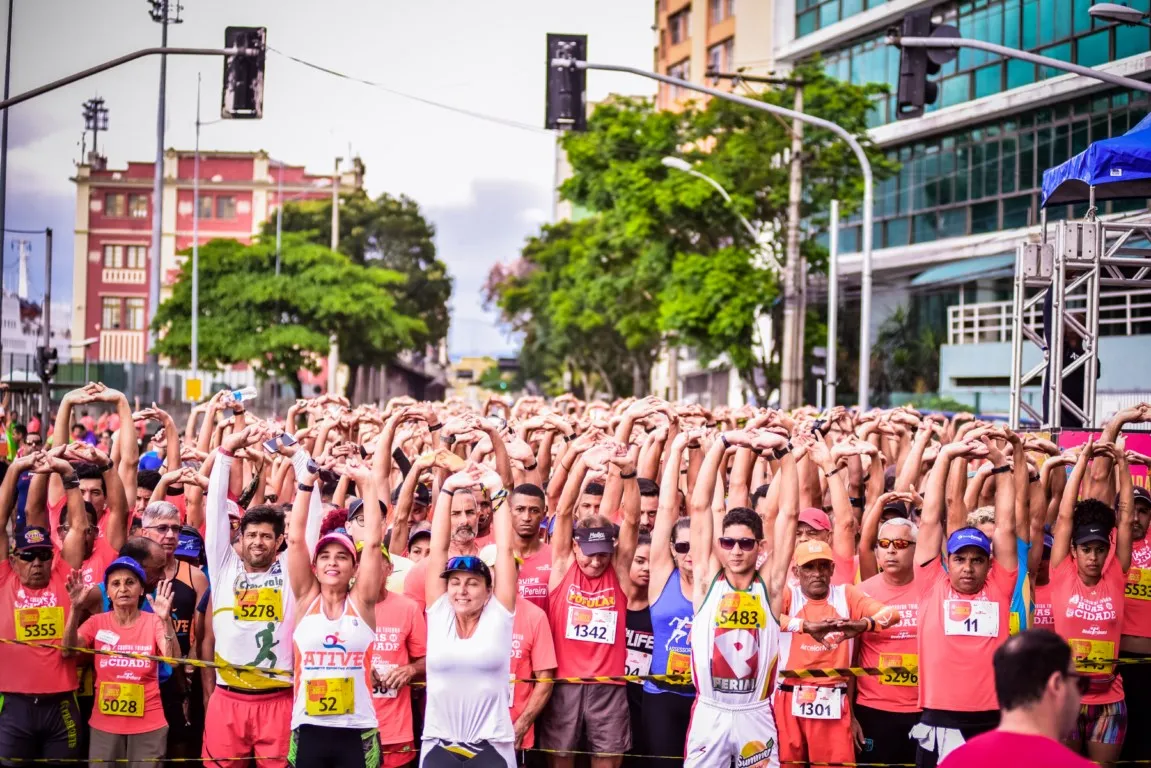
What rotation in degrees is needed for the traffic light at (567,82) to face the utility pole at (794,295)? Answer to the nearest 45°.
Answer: approximately 45° to its right

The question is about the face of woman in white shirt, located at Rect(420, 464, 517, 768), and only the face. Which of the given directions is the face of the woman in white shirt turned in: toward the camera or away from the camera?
toward the camera

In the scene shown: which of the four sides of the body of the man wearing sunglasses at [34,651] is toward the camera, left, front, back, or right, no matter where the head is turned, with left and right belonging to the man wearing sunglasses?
front

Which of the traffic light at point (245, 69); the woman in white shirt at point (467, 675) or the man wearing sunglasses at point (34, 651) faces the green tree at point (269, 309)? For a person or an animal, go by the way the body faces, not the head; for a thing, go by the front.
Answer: the traffic light

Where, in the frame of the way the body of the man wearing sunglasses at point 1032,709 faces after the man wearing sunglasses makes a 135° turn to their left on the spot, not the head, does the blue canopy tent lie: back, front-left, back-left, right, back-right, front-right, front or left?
right

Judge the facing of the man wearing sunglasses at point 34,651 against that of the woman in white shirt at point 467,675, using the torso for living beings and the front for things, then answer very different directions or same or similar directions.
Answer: same or similar directions

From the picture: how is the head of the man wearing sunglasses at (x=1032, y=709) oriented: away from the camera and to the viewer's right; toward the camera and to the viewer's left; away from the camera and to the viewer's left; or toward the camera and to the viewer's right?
away from the camera and to the viewer's right

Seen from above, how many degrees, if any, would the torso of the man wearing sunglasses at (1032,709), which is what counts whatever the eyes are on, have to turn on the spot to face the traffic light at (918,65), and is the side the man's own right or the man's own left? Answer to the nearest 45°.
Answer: approximately 45° to the man's own left

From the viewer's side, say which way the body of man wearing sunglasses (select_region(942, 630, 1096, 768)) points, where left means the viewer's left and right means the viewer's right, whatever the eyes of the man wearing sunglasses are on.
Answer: facing away from the viewer and to the right of the viewer

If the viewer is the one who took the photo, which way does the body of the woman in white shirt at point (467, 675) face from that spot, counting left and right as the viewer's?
facing the viewer

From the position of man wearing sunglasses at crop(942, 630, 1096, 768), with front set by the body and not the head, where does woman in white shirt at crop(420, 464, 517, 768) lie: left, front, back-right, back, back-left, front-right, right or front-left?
left

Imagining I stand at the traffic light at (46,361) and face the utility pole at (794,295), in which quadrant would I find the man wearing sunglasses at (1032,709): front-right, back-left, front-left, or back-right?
front-right

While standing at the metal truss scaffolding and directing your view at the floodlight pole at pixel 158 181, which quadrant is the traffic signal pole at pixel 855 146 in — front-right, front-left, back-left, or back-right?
front-right

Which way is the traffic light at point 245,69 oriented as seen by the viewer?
away from the camera
